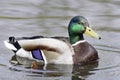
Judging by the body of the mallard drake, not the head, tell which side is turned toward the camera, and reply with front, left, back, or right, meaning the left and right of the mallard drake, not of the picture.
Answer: right
